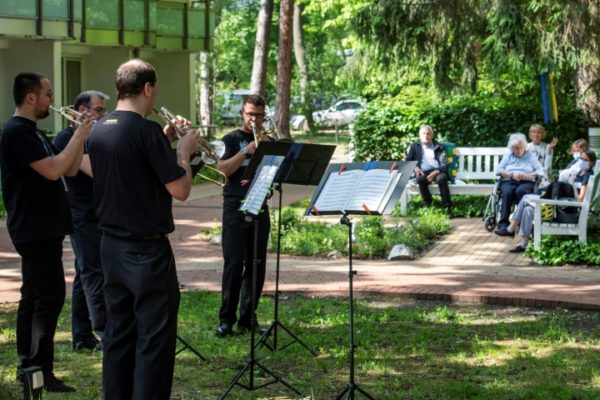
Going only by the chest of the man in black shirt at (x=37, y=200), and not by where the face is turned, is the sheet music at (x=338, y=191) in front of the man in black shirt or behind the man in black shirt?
in front

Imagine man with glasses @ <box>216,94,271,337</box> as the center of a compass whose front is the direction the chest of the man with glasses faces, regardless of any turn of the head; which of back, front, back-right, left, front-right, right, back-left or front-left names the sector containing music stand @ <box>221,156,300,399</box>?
front-right

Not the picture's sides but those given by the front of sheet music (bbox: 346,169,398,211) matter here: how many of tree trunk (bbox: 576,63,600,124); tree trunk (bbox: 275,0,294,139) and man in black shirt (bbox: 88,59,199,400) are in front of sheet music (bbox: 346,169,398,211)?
1

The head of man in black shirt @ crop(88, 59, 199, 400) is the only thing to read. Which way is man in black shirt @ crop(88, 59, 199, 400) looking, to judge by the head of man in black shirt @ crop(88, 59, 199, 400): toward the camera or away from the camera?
away from the camera

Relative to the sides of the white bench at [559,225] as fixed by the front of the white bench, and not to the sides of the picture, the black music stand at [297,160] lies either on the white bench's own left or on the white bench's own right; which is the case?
on the white bench's own left

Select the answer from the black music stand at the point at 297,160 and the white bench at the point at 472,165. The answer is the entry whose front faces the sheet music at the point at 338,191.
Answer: the white bench

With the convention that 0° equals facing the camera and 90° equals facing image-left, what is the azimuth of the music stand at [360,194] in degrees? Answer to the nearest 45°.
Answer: approximately 45°

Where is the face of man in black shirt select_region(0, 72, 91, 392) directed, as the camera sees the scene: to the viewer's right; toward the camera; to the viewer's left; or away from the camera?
to the viewer's right

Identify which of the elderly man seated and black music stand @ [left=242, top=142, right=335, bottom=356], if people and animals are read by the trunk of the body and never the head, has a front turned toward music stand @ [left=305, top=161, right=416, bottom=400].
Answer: the elderly man seated

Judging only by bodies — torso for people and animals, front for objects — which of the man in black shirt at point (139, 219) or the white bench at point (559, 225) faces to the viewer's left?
the white bench

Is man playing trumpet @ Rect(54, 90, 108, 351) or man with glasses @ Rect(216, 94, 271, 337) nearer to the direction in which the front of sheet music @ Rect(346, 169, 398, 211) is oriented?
the man playing trumpet

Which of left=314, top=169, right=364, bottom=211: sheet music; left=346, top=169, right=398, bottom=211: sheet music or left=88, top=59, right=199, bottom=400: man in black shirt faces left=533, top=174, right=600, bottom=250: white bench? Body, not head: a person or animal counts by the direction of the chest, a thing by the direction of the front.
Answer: the man in black shirt

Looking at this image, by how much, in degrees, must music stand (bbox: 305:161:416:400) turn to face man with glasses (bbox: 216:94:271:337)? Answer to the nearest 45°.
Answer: approximately 90° to its right

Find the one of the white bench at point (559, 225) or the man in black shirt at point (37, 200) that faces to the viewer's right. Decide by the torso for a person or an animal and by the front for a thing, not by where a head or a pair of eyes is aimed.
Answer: the man in black shirt
